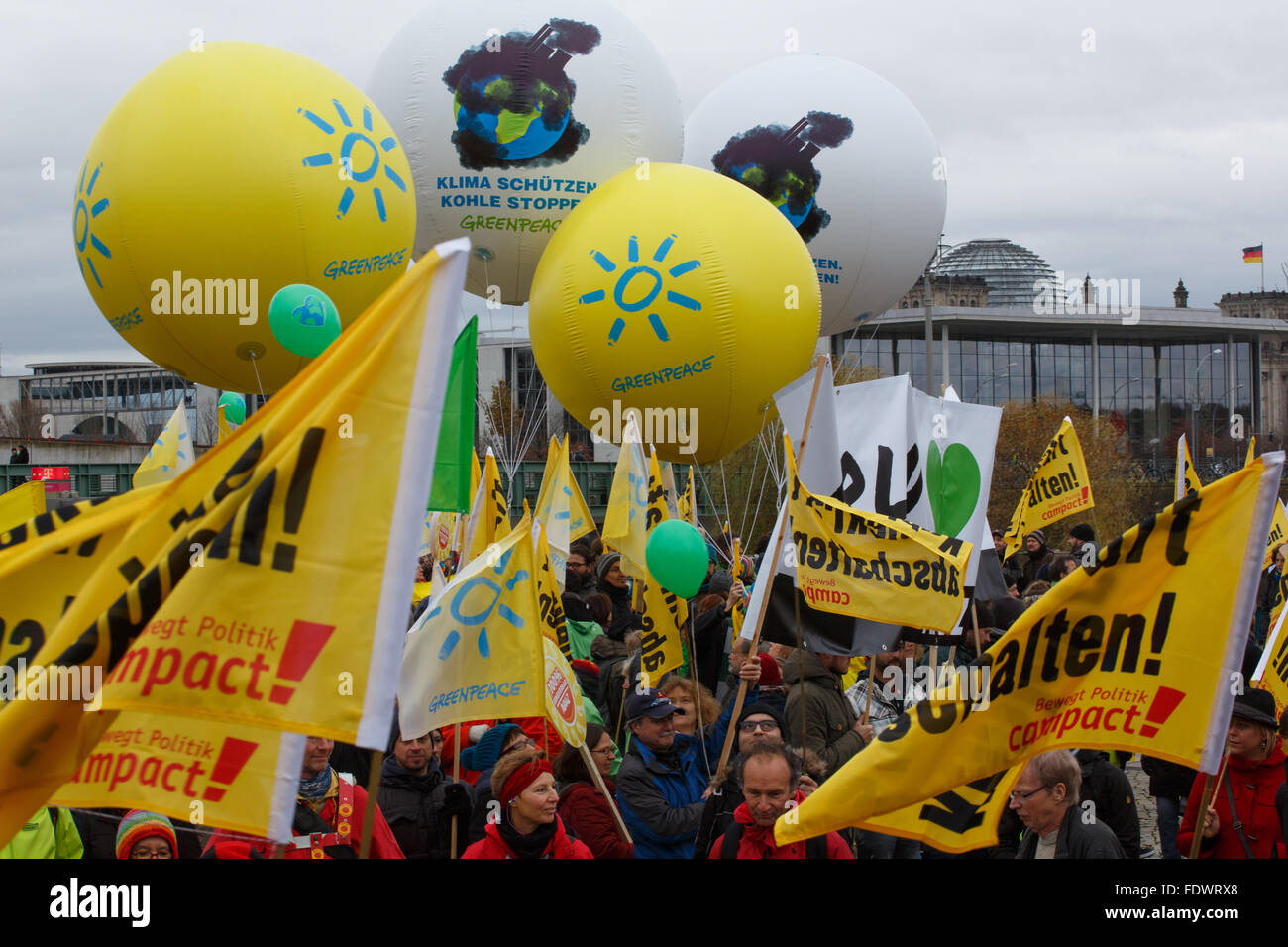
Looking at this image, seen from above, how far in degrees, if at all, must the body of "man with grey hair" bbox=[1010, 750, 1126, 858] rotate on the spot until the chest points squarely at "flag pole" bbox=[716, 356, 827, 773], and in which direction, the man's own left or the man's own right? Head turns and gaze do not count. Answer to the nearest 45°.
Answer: approximately 90° to the man's own right

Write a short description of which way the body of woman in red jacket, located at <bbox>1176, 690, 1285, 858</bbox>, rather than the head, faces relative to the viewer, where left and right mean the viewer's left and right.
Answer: facing the viewer and to the left of the viewer

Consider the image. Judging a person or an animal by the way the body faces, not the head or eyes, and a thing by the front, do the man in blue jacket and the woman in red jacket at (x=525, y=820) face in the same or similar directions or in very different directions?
same or similar directions

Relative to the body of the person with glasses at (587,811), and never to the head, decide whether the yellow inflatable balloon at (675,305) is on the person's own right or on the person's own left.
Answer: on the person's own left

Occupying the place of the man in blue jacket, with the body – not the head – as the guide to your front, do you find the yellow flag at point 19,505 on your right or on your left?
on your right

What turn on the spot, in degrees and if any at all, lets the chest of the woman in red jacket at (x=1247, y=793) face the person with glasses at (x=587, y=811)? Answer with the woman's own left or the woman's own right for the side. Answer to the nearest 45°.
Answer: approximately 45° to the woman's own right

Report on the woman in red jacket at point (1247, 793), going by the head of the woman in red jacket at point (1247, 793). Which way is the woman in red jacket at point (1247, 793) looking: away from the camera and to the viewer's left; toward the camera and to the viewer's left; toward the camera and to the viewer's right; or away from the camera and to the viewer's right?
toward the camera and to the viewer's left

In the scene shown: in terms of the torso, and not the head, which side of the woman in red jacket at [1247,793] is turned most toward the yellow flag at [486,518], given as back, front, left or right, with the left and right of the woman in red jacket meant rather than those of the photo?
right

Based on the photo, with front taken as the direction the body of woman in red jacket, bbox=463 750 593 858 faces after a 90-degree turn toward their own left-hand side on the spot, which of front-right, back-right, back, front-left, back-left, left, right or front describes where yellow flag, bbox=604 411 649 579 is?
front-left

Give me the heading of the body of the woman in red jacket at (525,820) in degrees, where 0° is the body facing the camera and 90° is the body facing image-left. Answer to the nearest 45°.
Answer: approximately 315°

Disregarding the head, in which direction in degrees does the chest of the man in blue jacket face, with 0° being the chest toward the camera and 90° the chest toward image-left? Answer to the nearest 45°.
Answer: approximately 315°
